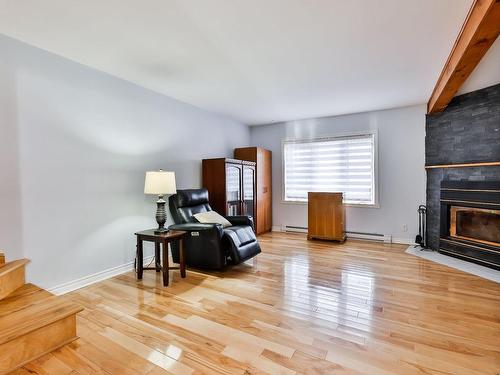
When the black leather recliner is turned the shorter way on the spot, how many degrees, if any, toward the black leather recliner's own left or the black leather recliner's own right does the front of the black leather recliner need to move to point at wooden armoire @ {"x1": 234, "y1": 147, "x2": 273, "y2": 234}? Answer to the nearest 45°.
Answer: approximately 90° to the black leather recliner's own left

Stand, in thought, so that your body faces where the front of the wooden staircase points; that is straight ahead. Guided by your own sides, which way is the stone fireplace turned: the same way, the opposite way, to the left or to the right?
the opposite way

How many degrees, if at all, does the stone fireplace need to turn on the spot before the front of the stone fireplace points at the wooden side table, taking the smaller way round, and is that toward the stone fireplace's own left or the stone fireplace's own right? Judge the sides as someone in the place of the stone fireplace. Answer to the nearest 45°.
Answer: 0° — it already faces it

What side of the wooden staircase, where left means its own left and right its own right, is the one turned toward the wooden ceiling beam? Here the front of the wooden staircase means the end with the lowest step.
front

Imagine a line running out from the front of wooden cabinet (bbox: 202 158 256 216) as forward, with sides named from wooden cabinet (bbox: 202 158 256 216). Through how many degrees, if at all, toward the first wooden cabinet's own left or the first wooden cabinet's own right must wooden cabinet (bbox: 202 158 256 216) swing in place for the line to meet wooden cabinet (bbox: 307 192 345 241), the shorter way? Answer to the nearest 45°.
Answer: approximately 45° to the first wooden cabinet's own left

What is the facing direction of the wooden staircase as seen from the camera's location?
facing the viewer and to the right of the viewer

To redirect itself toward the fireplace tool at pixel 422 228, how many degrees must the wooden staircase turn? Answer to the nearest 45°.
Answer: approximately 45° to its left

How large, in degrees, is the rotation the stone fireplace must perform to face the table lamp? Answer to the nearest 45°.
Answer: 0° — it already faces it

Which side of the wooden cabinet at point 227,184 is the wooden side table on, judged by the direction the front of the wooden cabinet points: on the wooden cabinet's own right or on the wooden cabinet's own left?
on the wooden cabinet's own right

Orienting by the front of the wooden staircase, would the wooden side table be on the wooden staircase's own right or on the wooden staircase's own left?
on the wooden staircase's own left

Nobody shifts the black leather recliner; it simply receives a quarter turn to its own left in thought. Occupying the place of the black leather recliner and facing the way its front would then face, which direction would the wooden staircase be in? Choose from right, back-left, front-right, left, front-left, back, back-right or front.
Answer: back

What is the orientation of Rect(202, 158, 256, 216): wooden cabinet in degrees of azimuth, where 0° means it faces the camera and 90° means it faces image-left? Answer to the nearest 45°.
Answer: approximately 315°
